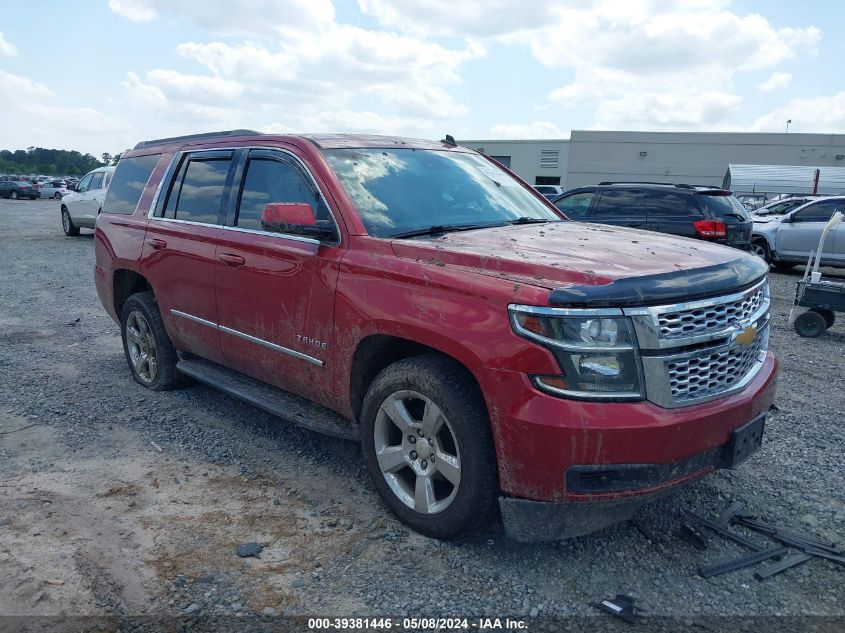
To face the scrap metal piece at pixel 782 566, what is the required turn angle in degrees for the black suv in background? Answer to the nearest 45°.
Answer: approximately 135° to its left

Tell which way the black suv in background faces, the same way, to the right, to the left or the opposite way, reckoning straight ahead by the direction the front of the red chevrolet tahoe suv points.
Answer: the opposite way

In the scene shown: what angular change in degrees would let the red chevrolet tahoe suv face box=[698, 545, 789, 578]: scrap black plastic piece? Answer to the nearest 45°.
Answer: approximately 45° to its left

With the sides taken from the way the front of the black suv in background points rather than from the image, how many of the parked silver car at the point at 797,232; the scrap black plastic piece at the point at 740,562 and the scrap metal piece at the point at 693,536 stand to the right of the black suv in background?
1

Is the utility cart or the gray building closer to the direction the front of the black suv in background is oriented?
the gray building

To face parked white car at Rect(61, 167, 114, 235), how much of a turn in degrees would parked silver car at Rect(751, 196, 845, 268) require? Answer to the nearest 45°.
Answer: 0° — it already faces it

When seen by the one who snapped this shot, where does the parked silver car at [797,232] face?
facing to the left of the viewer

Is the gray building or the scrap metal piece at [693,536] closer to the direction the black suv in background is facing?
the gray building

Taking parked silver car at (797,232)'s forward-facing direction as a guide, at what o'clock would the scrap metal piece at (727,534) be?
The scrap metal piece is roughly at 9 o'clock from the parked silver car.

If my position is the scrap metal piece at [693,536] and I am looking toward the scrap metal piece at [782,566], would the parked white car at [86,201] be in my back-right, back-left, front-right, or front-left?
back-left

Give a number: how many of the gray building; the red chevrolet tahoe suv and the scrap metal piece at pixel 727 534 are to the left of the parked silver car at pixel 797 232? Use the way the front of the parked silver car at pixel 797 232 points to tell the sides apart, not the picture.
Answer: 2
